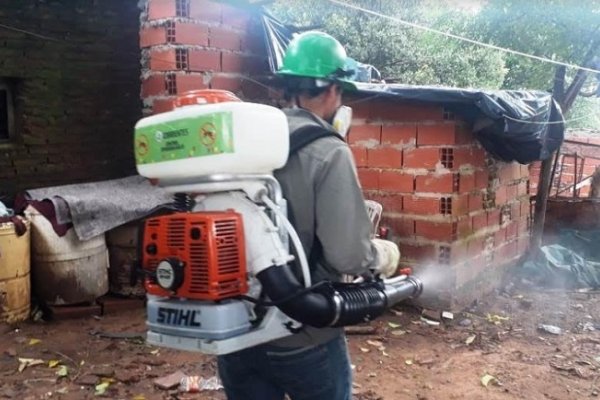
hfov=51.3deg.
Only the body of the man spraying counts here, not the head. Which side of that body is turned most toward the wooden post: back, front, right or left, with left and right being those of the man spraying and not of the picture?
front

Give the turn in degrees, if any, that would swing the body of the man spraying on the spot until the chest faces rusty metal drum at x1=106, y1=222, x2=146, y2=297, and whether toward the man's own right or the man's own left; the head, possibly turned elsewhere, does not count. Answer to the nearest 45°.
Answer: approximately 90° to the man's own left

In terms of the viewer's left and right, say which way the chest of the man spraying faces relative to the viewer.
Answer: facing away from the viewer and to the right of the viewer

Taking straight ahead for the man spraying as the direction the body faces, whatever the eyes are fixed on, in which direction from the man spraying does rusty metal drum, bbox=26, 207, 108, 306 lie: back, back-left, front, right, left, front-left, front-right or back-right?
left

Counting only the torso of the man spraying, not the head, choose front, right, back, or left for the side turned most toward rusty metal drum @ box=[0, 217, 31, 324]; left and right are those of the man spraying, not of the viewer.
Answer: left

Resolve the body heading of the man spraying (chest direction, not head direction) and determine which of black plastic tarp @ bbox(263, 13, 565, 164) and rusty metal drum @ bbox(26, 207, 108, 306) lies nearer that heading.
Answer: the black plastic tarp

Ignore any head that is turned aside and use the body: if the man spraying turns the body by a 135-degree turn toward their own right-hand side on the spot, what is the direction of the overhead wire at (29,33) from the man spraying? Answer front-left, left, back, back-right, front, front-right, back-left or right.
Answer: back-right

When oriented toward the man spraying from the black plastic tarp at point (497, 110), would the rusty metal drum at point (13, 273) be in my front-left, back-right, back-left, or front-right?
front-right

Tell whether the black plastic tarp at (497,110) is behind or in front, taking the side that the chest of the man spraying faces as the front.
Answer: in front
